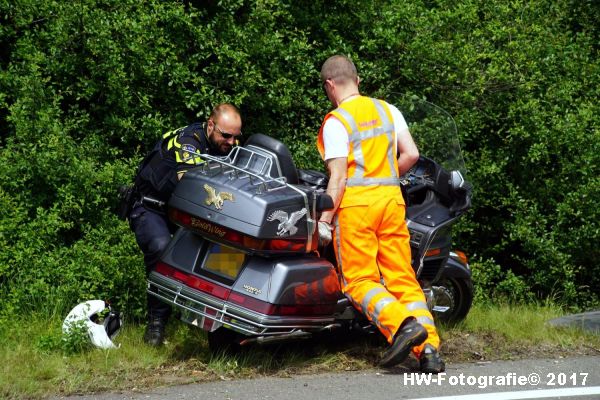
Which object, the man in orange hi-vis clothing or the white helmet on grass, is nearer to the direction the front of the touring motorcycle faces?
the man in orange hi-vis clothing

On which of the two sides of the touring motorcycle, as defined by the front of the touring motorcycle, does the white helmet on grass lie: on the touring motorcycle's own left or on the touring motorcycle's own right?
on the touring motorcycle's own left

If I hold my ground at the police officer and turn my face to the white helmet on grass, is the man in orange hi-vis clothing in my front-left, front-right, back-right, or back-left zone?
back-left

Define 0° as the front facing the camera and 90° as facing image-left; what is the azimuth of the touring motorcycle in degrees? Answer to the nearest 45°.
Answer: approximately 225°

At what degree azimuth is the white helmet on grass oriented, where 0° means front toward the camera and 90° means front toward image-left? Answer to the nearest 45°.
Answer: approximately 270°

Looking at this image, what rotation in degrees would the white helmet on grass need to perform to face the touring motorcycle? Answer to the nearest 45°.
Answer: approximately 45° to its right

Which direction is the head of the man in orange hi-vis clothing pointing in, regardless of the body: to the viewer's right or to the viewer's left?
to the viewer's left
